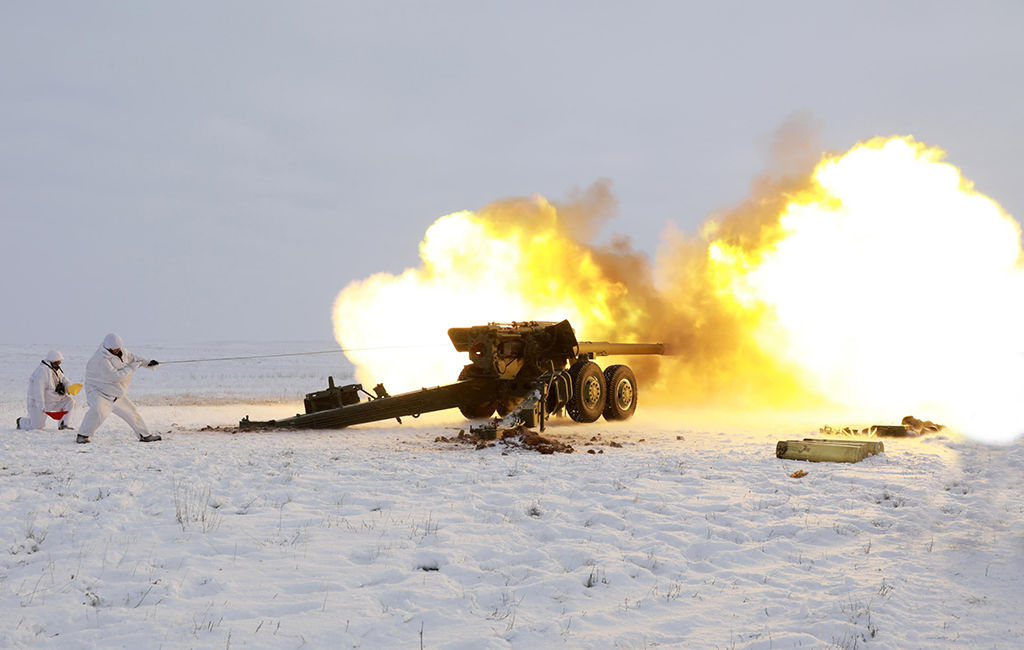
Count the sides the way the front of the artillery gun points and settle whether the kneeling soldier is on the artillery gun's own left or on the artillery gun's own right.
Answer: on the artillery gun's own left

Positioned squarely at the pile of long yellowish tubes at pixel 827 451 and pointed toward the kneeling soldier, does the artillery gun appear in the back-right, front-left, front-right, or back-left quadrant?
front-right

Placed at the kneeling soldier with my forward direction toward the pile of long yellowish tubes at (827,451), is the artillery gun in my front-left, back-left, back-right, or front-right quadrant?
front-left

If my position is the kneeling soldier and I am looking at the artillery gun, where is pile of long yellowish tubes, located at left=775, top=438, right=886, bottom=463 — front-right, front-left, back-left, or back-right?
front-right

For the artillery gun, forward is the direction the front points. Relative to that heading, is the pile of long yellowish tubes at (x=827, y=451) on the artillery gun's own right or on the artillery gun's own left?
on the artillery gun's own right

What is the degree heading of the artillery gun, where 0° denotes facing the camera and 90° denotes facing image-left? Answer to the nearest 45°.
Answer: approximately 225°

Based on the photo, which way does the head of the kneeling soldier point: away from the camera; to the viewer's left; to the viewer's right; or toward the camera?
to the viewer's right
